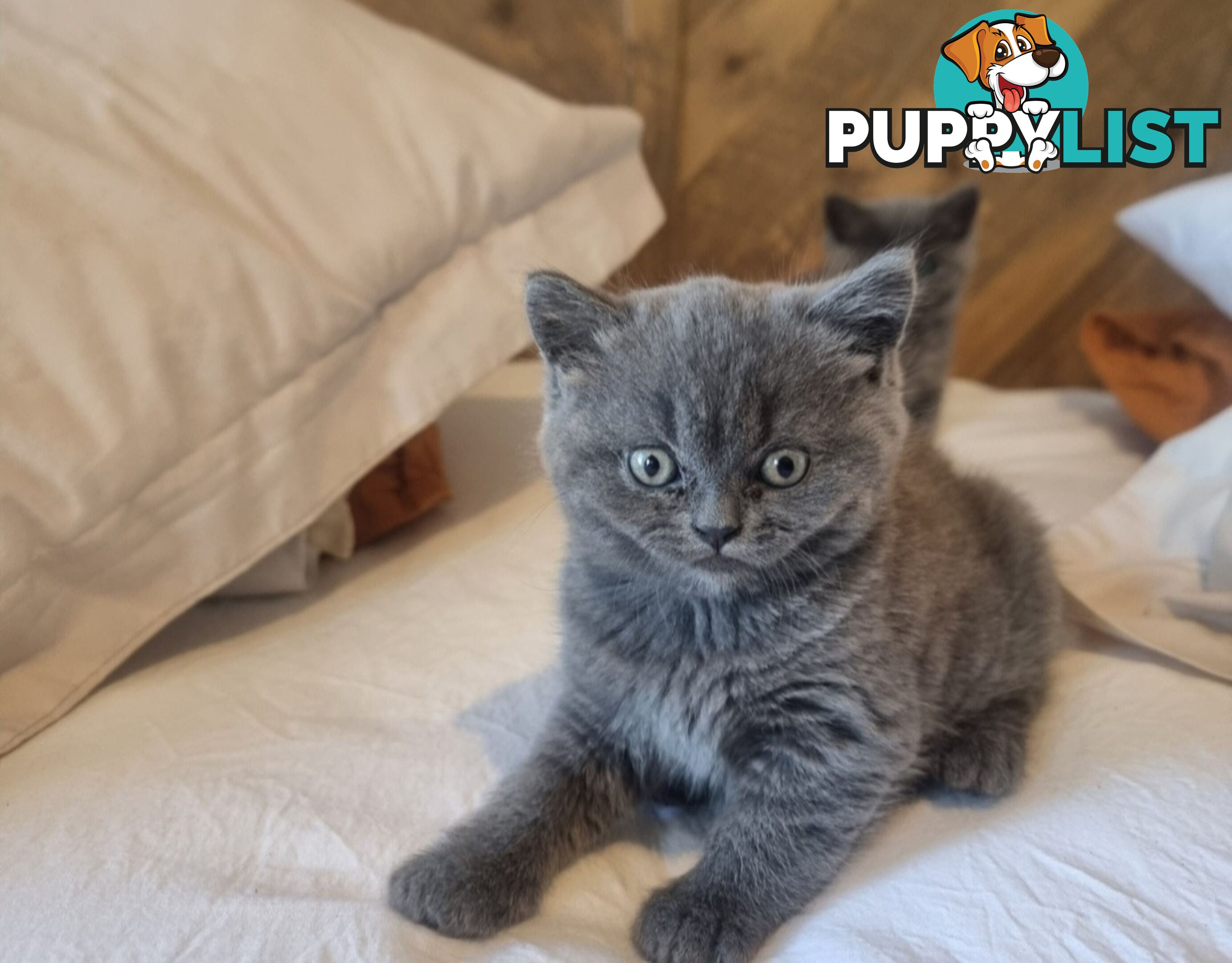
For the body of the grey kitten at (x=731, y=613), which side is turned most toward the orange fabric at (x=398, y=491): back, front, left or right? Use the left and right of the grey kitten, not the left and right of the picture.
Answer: right

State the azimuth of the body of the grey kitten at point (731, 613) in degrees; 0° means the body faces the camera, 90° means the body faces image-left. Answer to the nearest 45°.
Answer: approximately 45°

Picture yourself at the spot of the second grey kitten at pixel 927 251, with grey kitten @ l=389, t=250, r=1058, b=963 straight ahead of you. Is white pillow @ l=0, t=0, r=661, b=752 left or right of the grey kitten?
right

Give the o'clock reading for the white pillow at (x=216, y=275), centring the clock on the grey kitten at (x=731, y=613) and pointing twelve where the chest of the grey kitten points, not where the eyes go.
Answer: The white pillow is roughly at 3 o'clock from the grey kitten.

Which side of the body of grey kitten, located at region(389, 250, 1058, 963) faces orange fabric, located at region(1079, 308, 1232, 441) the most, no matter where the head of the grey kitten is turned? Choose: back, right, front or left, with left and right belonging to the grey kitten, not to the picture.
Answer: back

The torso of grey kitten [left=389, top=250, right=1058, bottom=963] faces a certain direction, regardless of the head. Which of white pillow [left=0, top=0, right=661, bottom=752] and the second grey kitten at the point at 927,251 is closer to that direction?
the white pillow

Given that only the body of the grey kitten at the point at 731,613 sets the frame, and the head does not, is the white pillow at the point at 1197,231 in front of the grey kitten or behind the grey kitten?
behind
